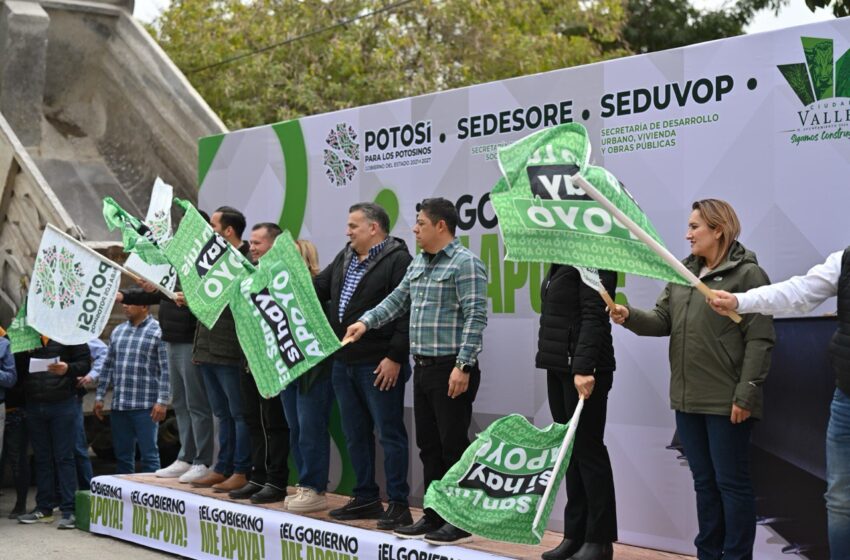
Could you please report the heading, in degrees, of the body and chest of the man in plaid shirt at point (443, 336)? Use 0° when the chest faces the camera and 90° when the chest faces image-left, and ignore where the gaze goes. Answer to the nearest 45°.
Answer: approximately 45°

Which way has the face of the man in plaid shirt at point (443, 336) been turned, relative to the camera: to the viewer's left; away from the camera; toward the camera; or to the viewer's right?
to the viewer's left

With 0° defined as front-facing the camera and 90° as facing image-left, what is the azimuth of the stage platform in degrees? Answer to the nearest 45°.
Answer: approximately 45°

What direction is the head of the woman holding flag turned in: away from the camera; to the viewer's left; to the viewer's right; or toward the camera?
to the viewer's left

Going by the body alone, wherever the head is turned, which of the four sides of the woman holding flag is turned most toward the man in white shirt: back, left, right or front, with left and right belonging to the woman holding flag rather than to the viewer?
left
